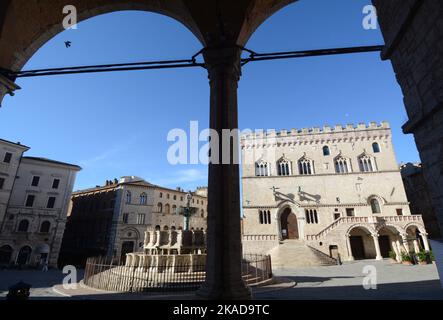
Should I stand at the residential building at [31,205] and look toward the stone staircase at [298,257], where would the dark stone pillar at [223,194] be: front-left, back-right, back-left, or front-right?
front-right

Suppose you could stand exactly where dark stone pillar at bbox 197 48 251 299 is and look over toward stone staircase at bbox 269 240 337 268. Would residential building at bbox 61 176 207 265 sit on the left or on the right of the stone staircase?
left

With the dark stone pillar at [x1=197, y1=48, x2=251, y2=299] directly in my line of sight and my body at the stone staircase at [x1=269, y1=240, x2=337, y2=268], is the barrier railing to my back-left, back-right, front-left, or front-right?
front-right

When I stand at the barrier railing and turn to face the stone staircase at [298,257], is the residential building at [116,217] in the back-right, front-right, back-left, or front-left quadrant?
front-left

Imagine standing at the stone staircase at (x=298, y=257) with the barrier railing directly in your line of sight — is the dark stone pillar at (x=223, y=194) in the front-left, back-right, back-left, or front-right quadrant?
front-left

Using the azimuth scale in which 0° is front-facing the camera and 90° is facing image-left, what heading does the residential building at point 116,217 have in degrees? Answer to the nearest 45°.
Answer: approximately 315°

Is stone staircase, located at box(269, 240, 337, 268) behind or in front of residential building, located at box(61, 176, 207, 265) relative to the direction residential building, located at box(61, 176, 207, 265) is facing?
in front

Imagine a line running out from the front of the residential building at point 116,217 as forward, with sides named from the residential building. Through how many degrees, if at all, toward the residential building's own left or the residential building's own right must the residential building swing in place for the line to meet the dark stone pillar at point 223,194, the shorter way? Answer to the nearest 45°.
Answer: approximately 45° to the residential building's own right

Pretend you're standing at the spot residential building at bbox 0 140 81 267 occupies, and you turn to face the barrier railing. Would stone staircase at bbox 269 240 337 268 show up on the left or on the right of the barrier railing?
left

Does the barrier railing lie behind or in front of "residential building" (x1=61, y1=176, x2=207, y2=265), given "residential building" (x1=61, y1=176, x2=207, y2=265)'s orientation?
in front

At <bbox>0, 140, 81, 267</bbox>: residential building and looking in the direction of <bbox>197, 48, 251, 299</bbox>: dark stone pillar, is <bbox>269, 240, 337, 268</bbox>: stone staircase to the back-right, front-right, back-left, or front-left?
front-left

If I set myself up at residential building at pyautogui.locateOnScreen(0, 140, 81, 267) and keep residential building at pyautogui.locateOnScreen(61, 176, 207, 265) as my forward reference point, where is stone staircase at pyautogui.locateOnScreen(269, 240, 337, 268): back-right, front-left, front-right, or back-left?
front-right
